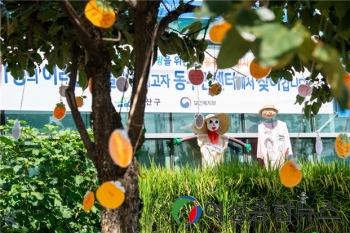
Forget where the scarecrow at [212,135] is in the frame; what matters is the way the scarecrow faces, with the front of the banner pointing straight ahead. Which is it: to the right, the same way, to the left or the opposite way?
the same way

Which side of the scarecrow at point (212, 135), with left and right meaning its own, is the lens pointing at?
front

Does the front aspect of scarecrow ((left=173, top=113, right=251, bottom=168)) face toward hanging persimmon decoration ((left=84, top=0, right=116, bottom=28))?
yes

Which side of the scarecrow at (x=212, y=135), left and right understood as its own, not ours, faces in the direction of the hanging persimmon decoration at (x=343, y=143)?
front

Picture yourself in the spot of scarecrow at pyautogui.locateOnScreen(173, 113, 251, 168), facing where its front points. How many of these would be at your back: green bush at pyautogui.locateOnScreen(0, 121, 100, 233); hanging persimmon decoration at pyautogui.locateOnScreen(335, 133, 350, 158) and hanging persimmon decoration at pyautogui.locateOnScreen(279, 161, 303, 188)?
0

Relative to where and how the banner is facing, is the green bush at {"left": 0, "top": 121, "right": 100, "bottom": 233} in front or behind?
in front

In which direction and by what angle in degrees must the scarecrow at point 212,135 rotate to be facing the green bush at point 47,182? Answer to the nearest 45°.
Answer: approximately 45° to its right

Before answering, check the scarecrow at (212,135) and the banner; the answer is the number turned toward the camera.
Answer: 2

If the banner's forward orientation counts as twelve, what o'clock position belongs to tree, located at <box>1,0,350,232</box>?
The tree is roughly at 12 o'clock from the banner.

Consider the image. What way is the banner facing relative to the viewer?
toward the camera

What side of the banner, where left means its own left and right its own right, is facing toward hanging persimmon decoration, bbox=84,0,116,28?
front

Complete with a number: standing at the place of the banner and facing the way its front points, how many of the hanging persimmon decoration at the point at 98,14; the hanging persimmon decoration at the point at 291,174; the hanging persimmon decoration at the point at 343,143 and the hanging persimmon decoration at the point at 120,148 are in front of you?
4

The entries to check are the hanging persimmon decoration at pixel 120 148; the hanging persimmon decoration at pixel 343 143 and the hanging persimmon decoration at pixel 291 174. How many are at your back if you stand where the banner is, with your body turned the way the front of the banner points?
0

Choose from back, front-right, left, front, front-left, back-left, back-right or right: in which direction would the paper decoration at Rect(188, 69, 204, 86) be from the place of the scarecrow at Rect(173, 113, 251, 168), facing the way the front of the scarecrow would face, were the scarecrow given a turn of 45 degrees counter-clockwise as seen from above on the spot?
front-right

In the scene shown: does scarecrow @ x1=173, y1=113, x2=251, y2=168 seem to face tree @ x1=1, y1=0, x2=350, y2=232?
yes
